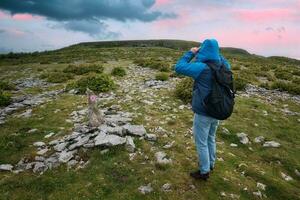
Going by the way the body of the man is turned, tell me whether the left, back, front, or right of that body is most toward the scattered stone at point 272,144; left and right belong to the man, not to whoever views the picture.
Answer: right

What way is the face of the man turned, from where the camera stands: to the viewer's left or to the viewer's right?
to the viewer's left

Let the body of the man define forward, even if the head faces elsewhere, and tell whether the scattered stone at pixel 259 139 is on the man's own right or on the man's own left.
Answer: on the man's own right

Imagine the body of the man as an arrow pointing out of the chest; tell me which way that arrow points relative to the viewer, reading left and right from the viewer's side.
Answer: facing away from the viewer and to the left of the viewer

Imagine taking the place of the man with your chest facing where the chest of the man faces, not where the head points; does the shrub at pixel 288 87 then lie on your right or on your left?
on your right

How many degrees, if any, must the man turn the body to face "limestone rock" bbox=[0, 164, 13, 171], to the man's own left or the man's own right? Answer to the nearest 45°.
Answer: approximately 45° to the man's own left

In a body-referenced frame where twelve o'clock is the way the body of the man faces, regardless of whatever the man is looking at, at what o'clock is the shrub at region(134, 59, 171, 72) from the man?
The shrub is roughly at 1 o'clock from the man.
